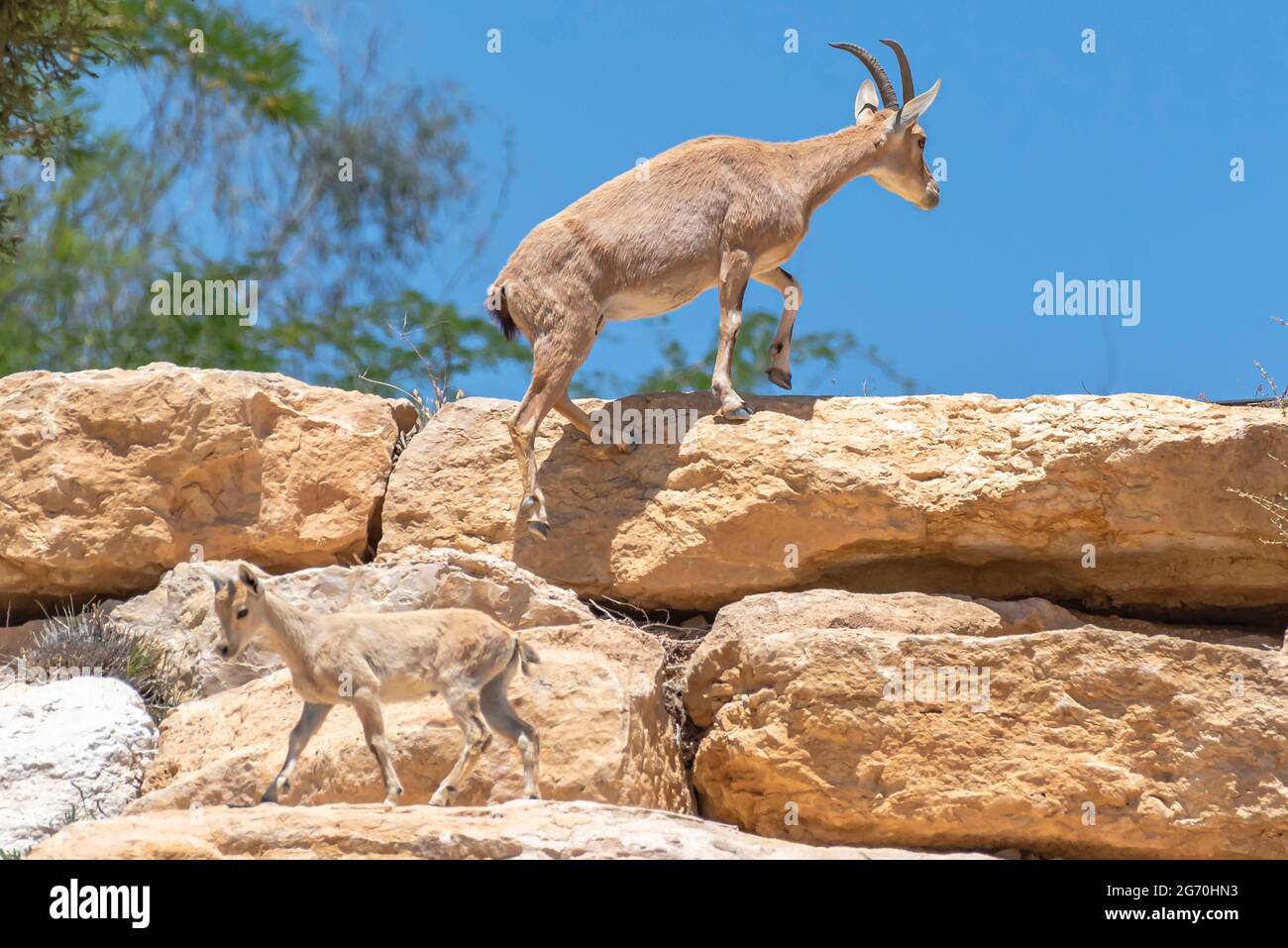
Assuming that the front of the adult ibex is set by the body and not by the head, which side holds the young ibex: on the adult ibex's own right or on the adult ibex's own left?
on the adult ibex's own right

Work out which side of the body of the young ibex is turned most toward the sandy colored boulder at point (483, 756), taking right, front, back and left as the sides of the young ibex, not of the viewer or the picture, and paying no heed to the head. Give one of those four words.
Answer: right

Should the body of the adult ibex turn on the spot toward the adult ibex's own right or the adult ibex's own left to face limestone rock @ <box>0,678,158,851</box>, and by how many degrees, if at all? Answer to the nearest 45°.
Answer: approximately 135° to the adult ibex's own right

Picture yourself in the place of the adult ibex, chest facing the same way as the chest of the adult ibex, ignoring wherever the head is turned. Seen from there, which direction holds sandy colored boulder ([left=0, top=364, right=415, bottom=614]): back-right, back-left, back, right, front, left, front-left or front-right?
back

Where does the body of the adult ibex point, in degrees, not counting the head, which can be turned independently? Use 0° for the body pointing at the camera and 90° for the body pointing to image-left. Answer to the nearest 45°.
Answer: approximately 270°

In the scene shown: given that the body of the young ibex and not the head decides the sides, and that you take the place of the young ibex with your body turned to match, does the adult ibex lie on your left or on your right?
on your right

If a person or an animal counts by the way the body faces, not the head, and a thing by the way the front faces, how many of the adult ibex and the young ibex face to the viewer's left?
1

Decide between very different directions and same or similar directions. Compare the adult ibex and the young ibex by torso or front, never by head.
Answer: very different directions

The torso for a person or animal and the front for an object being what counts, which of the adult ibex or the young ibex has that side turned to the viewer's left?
the young ibex

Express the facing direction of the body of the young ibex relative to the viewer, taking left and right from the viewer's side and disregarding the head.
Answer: facing to the left of the viewer
